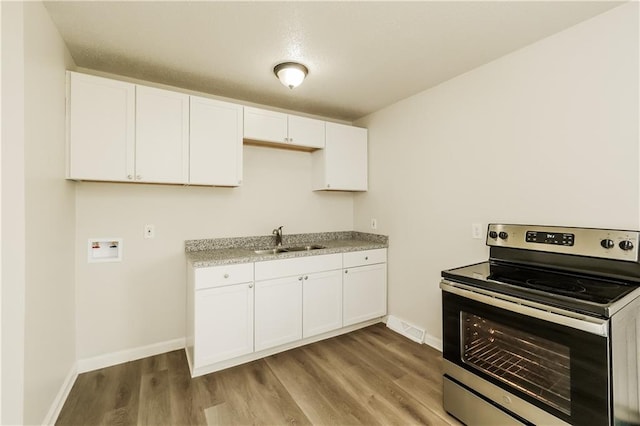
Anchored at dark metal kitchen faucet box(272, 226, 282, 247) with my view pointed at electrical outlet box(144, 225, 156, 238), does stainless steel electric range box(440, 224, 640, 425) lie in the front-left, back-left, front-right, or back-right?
back-left

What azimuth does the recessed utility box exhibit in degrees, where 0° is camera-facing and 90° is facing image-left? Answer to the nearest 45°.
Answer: approximately 0°

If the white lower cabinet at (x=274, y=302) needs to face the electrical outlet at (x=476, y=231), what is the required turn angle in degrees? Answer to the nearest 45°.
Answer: approximately 45° to its left

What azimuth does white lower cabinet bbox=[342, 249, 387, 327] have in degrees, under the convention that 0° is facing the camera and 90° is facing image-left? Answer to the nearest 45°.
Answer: approximately 315°

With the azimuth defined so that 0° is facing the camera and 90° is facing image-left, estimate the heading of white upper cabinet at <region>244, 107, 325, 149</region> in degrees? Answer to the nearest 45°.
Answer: approximately 315°
